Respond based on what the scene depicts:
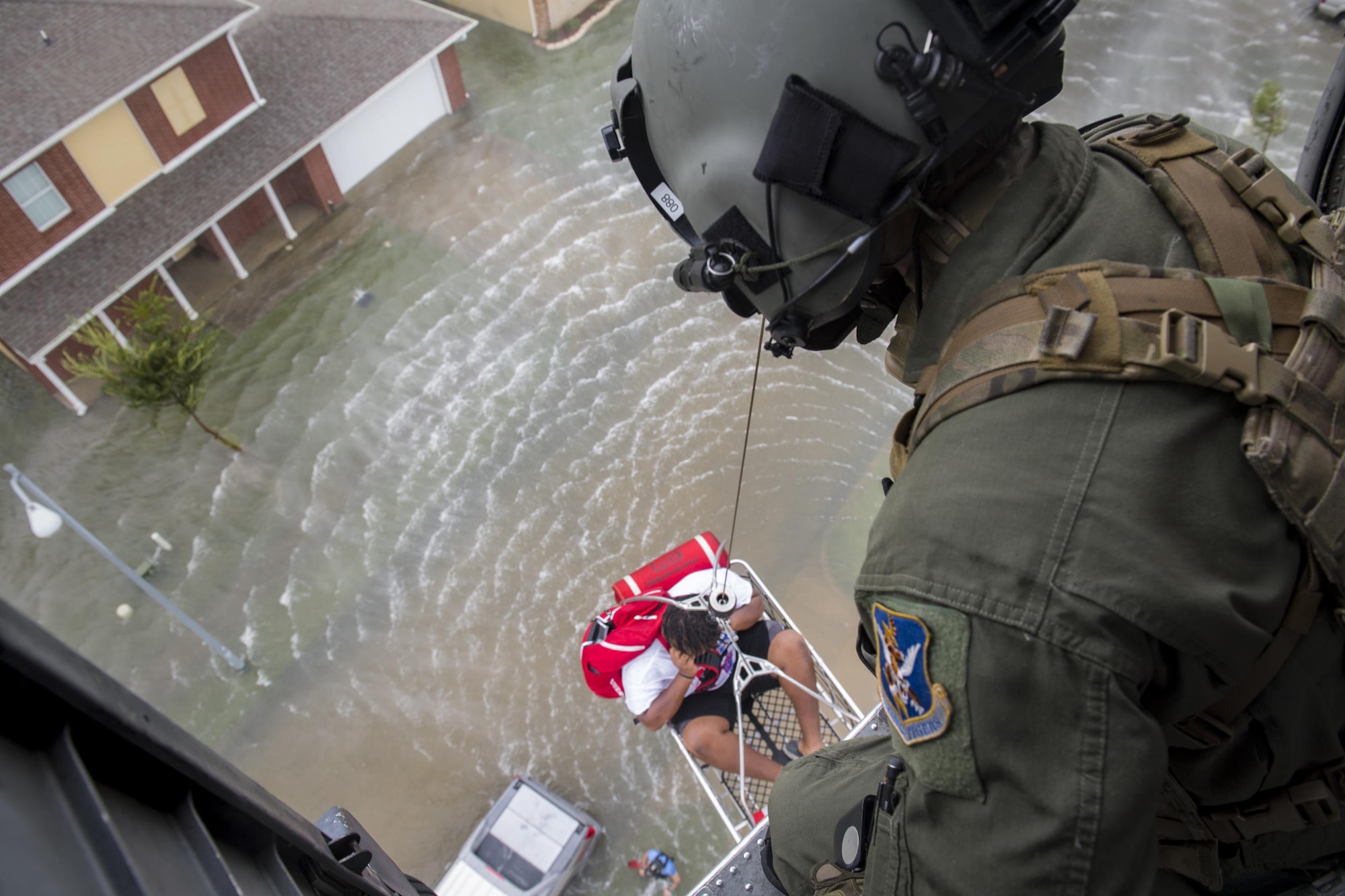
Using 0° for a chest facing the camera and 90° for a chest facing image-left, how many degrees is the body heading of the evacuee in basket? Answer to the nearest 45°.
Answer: approximately 315°

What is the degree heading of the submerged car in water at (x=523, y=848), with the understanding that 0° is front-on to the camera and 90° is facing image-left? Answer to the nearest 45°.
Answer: approximately 45°

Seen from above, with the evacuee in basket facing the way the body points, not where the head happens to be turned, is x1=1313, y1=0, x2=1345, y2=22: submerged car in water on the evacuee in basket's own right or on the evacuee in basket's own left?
on the evacuee in basket's own left

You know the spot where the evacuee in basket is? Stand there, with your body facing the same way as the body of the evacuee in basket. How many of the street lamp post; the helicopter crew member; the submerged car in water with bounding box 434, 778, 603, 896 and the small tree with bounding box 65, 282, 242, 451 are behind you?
3

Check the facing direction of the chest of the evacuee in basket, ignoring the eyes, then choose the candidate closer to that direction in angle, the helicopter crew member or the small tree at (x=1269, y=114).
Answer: the helicopter crew member

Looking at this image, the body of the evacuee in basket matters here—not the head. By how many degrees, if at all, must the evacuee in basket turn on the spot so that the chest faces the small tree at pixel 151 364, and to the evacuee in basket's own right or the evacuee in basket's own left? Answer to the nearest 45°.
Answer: approximately 180°

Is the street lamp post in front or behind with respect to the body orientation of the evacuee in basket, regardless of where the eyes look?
behind
